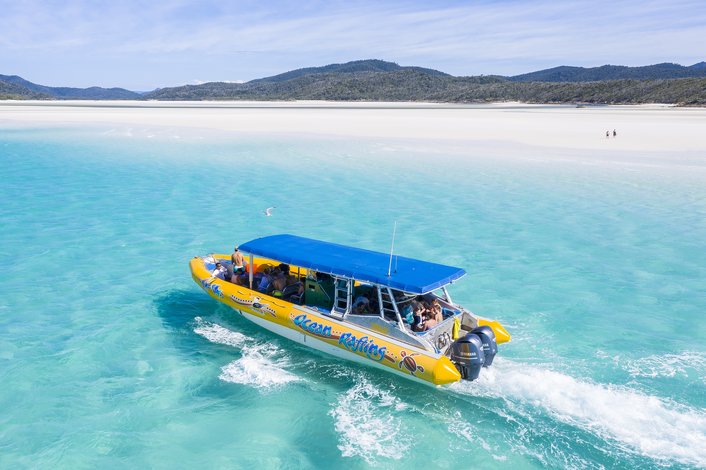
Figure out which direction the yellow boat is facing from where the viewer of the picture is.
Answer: facing away from the viewer and to the left of the viewer
